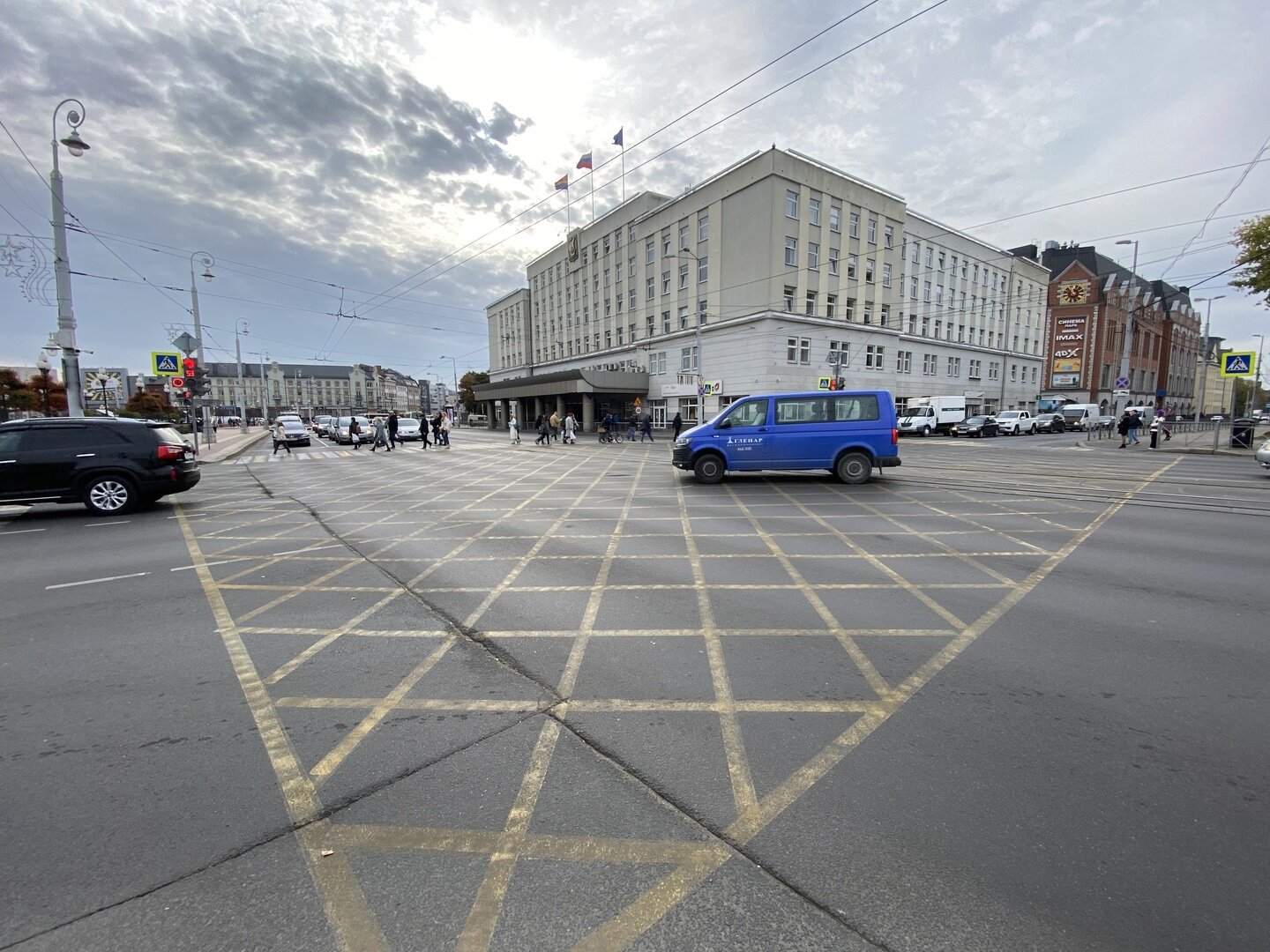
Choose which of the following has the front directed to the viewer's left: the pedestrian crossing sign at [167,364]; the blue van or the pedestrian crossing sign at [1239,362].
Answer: the blue van

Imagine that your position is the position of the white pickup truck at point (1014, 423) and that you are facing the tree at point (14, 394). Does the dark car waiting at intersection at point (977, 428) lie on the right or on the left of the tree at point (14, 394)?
left

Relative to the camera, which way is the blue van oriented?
to the viewer's left

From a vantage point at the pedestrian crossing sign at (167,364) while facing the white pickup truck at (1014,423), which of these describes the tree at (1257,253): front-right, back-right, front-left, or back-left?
front-right

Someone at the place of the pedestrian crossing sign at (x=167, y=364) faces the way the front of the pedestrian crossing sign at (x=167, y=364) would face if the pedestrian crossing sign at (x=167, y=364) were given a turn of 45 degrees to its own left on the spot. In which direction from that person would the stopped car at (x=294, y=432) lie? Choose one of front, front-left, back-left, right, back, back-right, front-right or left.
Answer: left

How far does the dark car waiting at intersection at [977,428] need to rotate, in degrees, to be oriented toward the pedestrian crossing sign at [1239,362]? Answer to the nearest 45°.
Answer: approximately 90° to its left

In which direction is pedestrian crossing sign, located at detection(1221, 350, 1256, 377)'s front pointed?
toward the camera

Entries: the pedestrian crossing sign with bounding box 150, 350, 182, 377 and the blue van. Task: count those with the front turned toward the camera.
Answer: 1

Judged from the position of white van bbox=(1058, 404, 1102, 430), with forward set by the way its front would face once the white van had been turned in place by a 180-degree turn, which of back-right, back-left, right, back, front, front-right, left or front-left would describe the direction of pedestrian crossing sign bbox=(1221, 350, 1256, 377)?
back-right

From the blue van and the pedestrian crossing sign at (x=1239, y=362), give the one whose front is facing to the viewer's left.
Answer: the blue van

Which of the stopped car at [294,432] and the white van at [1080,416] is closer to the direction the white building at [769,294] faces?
the stopped car

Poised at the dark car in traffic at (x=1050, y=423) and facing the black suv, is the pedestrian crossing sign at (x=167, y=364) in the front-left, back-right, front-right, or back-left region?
front-right

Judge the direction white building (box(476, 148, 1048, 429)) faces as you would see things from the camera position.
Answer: facing the viewer and to the left of the viewer

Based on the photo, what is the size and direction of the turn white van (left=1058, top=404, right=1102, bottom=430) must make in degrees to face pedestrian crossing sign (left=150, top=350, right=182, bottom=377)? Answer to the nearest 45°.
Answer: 0° — it already faces it

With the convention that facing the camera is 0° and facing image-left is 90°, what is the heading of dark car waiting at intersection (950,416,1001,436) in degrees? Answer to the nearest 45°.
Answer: approximately 45°

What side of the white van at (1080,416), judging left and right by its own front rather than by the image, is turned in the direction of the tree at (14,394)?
front

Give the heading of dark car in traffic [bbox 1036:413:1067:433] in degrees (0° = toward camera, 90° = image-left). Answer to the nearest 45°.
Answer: approximately 45°
